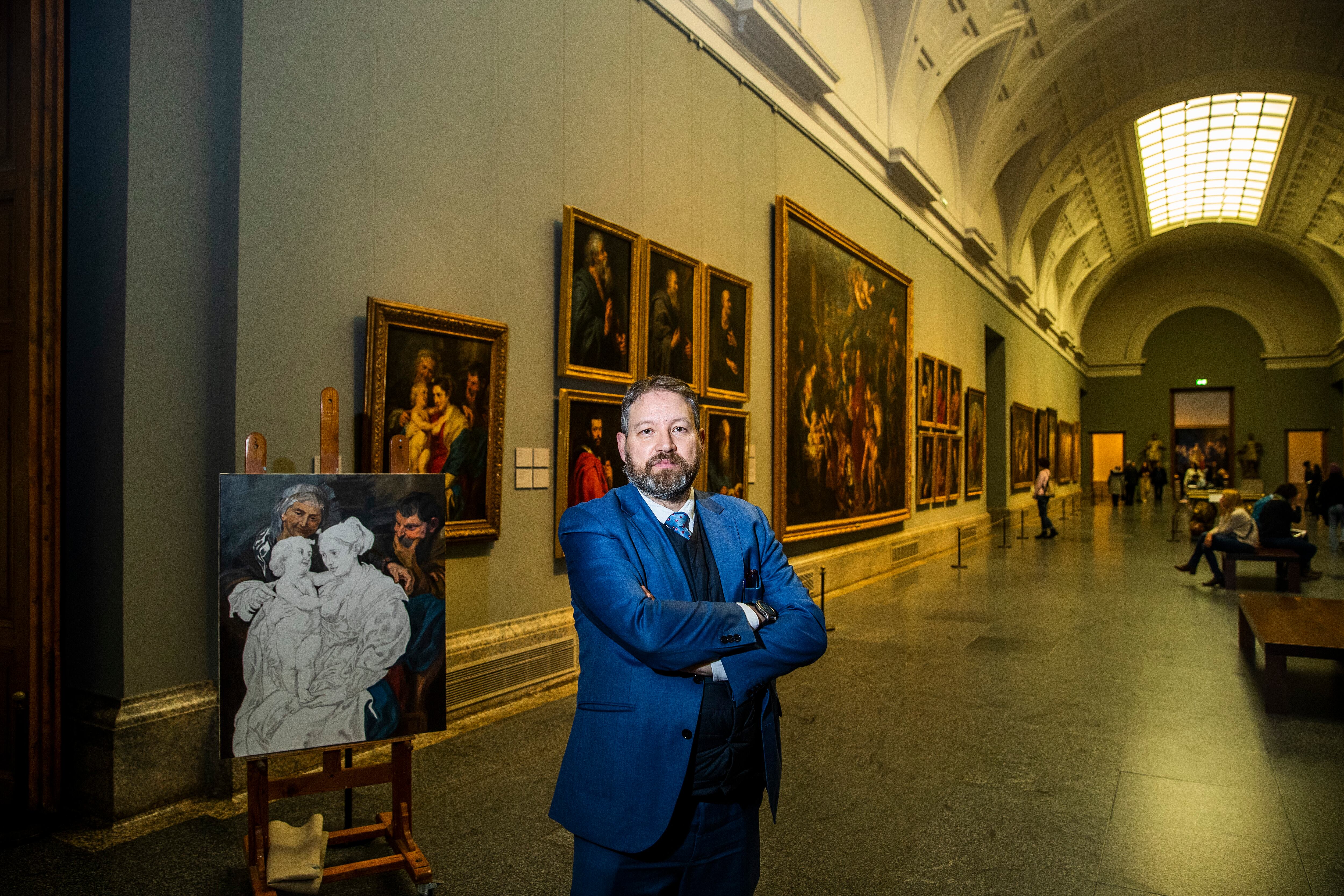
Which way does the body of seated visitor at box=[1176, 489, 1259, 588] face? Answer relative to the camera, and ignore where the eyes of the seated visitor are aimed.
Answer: to the viewer's left

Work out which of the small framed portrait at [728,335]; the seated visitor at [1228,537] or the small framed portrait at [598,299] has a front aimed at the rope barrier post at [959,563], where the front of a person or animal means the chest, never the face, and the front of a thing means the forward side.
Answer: the seated visitor

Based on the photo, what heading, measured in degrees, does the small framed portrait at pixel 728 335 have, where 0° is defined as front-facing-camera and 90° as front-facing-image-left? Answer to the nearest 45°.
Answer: approximately 315°

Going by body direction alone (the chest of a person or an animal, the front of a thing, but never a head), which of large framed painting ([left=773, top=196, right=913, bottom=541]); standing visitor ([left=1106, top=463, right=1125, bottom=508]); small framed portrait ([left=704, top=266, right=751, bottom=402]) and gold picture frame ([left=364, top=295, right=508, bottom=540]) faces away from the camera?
the standing visitor

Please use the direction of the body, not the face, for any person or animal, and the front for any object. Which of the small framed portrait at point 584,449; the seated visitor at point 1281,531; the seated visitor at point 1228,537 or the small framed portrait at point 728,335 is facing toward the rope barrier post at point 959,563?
the seated visitor at point 1228,537

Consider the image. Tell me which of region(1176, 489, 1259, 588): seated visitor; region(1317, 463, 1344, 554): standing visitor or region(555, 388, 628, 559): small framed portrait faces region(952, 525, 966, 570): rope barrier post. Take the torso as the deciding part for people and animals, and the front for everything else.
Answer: the seated visitor

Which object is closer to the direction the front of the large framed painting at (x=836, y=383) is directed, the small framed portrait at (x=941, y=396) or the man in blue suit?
the man in blue suit

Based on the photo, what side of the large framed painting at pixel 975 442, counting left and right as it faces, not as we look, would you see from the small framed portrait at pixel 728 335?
right

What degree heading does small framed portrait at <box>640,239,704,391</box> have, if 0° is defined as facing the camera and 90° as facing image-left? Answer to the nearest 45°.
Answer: approximately 315°

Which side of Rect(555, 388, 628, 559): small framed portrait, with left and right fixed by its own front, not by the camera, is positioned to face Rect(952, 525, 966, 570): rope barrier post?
left
